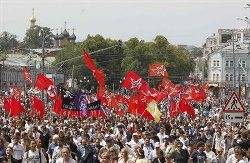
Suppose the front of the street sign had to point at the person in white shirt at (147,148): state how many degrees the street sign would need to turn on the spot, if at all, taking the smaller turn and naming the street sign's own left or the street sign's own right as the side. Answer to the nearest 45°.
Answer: approximately 90° to the street sign's own right

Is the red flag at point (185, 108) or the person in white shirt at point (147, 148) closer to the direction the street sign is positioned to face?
the person in white shirt

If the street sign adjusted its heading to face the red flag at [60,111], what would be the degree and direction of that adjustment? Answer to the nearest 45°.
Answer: approximately 135° to its right

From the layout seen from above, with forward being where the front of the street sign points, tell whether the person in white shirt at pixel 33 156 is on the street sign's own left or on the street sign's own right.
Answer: on the street sign's own right

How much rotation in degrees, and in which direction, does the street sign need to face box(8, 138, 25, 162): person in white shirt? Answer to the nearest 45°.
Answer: approximately 90° to its right

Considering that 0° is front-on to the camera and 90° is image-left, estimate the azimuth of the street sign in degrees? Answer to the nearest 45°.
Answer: approximately 0°

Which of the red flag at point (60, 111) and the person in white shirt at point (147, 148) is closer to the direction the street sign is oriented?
the person in white shirt

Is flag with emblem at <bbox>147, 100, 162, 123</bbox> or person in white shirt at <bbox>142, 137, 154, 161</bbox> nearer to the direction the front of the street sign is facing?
the person in white shirt
